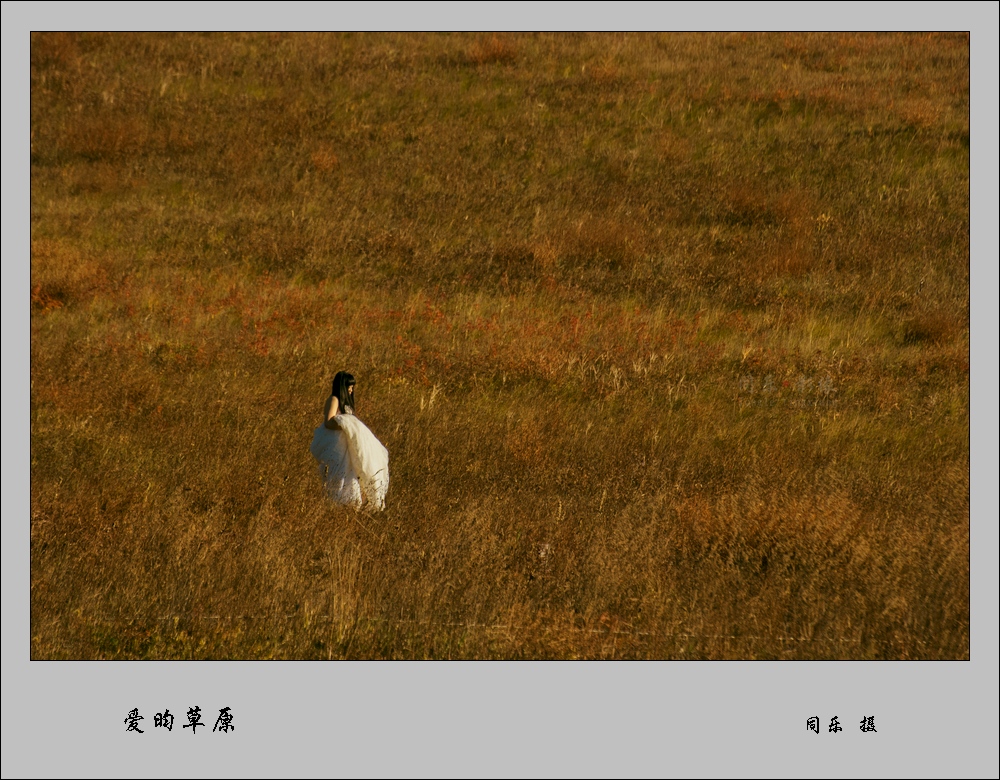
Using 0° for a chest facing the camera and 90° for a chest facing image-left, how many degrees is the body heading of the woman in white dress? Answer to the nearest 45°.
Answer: approximately 270°
